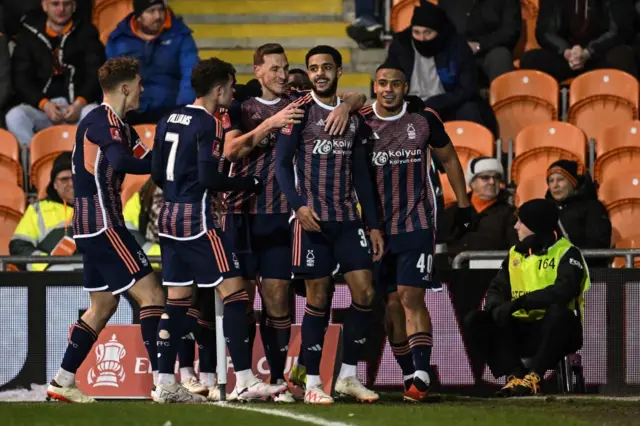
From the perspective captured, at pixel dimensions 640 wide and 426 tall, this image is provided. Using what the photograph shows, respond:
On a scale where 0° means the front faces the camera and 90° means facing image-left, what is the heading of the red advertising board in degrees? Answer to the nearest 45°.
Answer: approximately 0°

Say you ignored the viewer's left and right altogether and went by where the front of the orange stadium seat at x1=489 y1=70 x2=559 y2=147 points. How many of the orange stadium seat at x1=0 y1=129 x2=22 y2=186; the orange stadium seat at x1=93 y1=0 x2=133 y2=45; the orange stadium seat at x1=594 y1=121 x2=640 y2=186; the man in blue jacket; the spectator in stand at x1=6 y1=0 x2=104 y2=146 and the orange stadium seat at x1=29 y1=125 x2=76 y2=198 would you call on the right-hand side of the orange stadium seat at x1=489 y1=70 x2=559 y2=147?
5

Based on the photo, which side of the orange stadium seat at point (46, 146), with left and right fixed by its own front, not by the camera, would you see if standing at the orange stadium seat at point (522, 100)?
left

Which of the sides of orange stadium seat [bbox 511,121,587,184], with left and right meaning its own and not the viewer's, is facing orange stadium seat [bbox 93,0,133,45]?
right

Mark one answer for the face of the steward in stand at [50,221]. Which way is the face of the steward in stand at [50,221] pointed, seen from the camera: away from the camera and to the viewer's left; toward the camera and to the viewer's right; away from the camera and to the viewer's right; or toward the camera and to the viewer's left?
toward the camera and to the viewer's right

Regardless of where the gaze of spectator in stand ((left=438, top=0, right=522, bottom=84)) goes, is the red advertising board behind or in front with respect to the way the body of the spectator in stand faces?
in front

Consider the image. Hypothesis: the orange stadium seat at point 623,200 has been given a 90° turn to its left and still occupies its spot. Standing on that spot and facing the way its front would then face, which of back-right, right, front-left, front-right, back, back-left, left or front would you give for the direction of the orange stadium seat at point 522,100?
back-left

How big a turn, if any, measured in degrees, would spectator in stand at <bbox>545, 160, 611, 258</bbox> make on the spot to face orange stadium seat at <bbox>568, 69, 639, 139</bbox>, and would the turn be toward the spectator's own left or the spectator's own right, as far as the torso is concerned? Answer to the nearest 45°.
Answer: approximately 135° to the spectator's own right

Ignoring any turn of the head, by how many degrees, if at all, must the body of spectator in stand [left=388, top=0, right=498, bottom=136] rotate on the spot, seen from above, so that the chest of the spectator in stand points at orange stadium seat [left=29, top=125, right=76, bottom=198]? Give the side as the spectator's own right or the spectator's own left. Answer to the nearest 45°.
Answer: approximately 45° to the spectator's own right

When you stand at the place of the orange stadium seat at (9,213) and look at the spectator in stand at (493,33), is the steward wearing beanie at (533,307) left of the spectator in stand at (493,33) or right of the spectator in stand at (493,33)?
right

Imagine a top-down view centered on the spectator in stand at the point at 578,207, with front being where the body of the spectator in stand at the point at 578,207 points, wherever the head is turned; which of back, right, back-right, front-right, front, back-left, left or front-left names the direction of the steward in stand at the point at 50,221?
front-right
